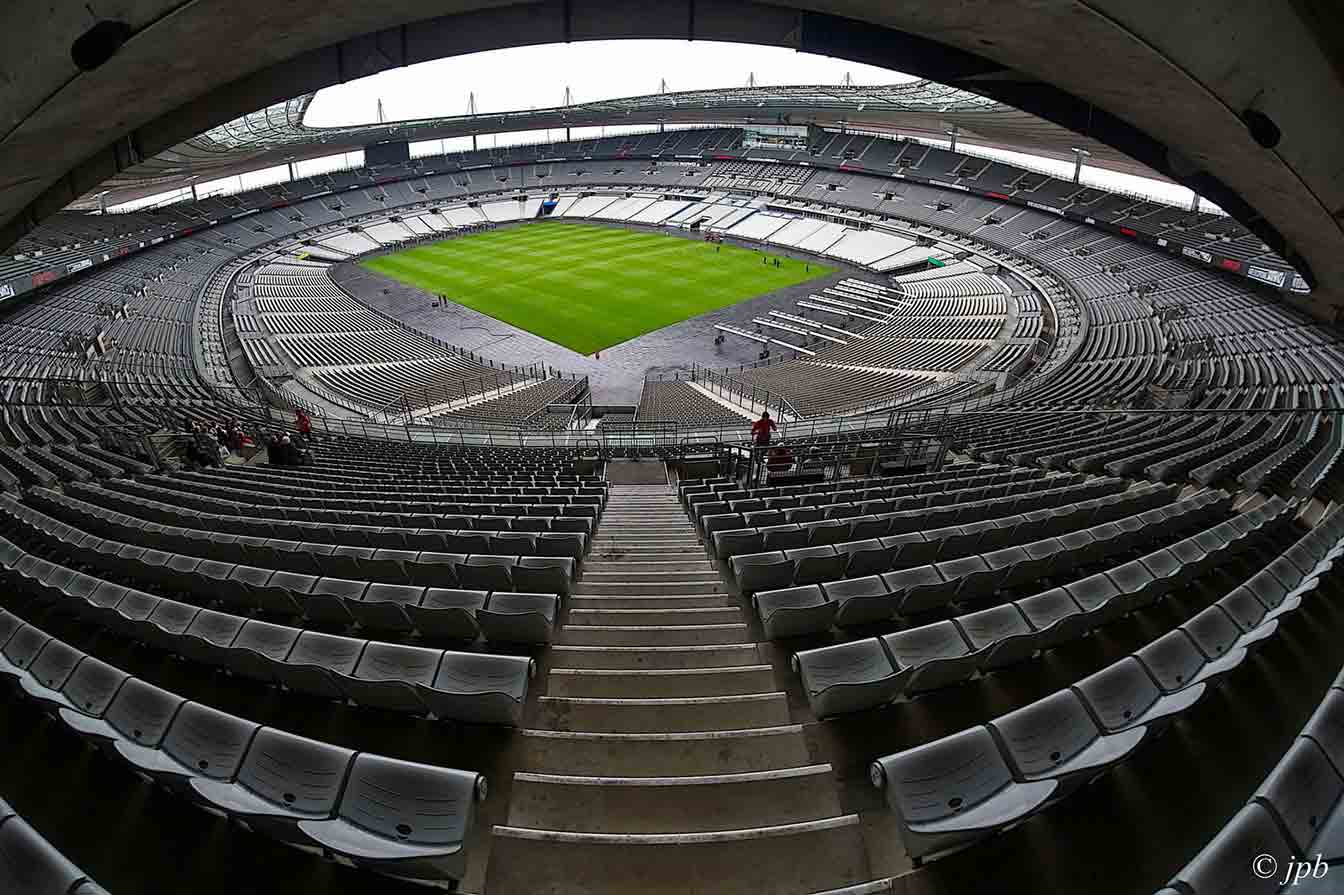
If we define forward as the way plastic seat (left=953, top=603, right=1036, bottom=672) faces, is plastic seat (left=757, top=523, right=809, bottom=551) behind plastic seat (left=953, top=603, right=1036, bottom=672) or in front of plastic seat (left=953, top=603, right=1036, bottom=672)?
in front

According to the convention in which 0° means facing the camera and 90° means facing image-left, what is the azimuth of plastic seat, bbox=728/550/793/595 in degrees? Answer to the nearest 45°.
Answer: approximately 180°

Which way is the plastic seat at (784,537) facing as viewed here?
away from the camera

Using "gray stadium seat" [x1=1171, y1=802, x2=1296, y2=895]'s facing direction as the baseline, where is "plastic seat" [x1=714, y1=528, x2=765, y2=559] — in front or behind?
in front

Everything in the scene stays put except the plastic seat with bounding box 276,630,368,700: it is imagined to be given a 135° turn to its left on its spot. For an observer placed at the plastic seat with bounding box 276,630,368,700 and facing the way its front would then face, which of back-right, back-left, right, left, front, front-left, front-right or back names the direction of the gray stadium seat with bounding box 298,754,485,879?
left

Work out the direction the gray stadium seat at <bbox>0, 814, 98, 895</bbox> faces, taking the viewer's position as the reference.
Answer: facing away from the viewer and to the right of the viewer

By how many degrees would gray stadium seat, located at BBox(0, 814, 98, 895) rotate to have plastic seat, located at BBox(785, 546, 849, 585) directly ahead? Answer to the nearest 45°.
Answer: approximately 45° to its right

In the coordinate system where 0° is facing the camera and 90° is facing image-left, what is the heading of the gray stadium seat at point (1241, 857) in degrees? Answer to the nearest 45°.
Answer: approximately 135°

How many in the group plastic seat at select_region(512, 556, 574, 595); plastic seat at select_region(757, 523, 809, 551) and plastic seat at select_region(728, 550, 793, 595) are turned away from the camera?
3

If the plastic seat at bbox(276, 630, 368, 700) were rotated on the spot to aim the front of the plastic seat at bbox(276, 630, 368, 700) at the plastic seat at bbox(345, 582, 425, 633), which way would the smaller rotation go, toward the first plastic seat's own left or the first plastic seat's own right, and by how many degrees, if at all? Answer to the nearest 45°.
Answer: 0° — it already faces it

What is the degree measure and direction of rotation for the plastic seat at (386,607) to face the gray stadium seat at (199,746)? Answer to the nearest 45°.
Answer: approximately 180°

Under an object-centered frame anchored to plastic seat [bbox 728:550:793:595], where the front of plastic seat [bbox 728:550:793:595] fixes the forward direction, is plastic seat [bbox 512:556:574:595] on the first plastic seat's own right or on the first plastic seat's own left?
on the first plastic seat's own left

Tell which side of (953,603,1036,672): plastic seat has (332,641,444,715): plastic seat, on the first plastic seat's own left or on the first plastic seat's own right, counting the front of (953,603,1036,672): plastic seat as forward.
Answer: on the first plastic seat's own left

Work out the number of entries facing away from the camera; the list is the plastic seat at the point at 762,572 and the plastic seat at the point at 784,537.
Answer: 2

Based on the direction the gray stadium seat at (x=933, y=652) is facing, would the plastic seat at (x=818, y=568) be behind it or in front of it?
in front

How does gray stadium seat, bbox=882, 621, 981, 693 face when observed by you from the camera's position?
facing away from the viewer and to the left of the viewer
